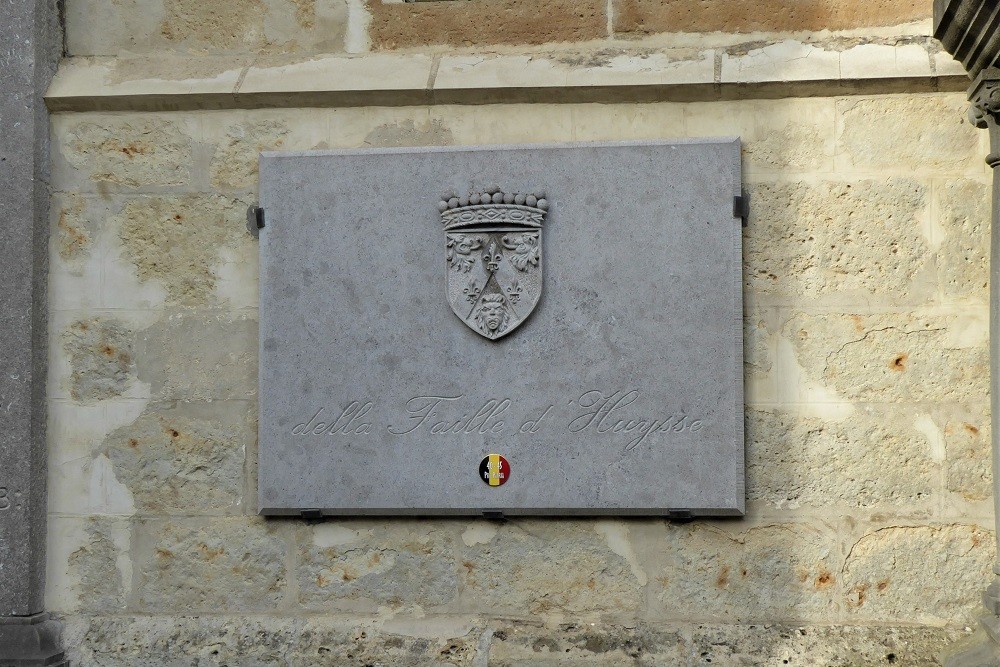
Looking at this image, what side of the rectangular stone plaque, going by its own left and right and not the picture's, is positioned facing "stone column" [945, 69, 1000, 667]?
left

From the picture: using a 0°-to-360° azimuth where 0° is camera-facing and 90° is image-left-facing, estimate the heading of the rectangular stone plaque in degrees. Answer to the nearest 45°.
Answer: approximately 0°

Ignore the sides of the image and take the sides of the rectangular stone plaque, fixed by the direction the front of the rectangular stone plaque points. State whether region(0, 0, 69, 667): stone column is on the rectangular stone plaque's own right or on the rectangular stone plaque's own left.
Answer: on the rectangular stone plaque's own right
